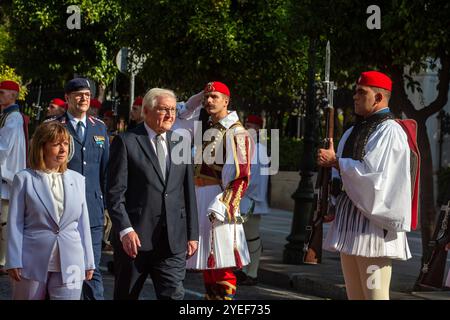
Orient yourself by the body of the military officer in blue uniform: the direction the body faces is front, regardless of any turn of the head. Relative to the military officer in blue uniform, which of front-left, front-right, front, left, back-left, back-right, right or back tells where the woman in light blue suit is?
front

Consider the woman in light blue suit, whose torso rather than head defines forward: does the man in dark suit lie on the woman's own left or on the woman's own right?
on the woman's own left

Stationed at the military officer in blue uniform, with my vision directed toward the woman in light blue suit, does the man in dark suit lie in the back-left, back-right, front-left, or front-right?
front-left

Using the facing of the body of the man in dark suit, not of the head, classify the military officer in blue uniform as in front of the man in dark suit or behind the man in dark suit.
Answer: behind

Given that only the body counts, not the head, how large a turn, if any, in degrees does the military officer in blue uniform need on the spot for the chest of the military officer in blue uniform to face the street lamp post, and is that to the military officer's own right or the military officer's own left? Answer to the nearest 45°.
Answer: approximately 135° to the military officer's own left

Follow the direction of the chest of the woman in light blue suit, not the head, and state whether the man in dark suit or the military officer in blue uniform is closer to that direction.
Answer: the man in dark suit

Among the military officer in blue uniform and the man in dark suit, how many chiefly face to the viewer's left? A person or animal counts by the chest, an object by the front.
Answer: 0

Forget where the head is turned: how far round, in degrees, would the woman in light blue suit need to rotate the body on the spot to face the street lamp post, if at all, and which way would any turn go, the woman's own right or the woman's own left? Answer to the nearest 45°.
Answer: approximately 90° to the woman's own left

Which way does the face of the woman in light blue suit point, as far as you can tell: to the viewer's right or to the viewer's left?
to the viewer's right

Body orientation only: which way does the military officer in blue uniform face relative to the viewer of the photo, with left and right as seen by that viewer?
facing the viewer

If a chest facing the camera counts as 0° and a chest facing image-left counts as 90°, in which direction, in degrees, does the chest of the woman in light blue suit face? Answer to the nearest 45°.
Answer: approximately 315°

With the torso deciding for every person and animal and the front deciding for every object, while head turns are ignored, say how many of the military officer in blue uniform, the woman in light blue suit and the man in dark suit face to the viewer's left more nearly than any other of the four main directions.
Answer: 0
